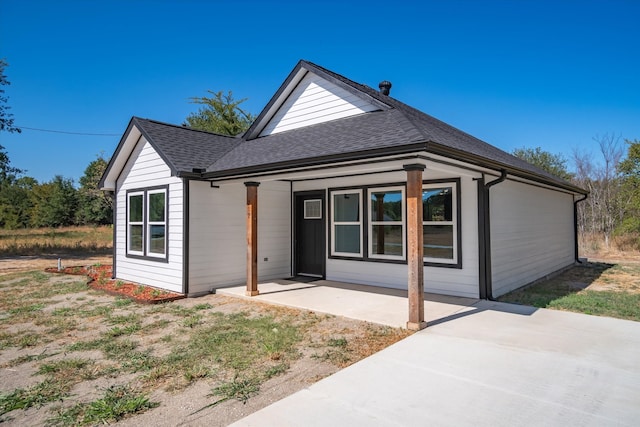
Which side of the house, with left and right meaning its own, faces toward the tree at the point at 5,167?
right

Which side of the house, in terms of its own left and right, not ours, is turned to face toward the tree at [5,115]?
right

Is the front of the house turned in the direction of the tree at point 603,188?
no

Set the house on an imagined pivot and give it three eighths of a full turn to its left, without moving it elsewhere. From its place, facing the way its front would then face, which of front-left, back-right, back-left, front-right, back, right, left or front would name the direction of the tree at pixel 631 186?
front-left

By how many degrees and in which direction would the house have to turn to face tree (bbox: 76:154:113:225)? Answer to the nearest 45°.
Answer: approximately 90° to its right

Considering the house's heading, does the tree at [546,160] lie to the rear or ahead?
to the rear

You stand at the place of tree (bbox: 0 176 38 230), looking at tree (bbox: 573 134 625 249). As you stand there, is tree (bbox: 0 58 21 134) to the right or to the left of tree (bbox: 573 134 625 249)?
right

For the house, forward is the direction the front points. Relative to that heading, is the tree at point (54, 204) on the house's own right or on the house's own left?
on the house's own right

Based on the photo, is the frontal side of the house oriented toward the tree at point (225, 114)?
no

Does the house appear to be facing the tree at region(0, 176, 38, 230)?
no

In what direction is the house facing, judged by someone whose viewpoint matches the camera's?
facing the viewer and to the left of the viewer
